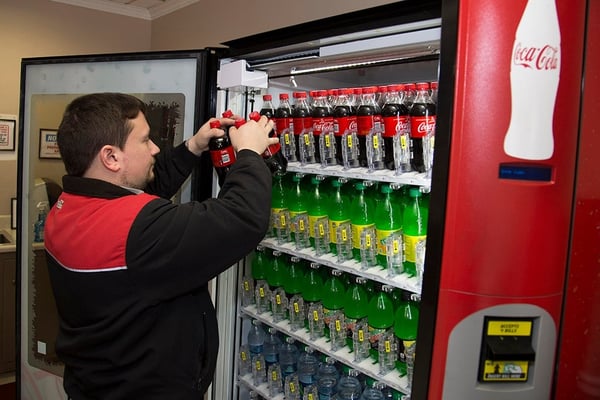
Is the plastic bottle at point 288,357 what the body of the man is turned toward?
yes

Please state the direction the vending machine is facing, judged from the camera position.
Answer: facing the viewer and to the left of the viewer

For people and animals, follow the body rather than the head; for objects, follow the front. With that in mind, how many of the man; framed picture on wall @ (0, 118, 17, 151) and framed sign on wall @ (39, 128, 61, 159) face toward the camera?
2

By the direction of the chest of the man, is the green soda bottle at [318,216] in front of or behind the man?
in front

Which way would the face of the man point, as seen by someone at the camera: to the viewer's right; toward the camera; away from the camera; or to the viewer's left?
to the viewer's right

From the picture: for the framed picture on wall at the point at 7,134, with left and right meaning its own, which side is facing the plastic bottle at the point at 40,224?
front

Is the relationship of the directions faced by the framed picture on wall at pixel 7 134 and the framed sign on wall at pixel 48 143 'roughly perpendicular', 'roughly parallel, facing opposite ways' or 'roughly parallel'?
roughly parallel

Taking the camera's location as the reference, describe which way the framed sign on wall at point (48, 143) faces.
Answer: facing the viewer

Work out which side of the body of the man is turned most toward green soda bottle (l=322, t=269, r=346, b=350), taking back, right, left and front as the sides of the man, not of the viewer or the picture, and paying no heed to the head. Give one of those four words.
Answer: front

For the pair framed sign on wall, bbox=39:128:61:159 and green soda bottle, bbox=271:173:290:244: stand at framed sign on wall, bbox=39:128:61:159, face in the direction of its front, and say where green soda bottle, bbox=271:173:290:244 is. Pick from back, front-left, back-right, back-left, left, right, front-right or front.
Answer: front-left

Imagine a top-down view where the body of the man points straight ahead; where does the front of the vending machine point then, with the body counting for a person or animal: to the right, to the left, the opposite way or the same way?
the opposite way

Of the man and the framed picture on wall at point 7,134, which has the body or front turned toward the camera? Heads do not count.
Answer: the framed picture on wall

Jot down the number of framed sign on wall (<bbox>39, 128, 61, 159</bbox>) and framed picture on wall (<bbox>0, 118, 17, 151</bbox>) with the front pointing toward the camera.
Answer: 2

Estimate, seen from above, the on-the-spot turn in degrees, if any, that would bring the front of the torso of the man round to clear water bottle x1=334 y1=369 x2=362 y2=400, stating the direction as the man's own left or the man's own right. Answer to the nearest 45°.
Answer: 0° — they already face it

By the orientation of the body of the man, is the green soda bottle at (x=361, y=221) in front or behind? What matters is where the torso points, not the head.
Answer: in front

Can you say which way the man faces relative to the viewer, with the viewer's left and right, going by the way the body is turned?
facing away from the viewer and to the right of the viewer

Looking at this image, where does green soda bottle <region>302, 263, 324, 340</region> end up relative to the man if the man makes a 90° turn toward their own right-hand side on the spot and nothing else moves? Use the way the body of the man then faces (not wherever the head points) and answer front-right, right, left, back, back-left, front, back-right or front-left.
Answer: left

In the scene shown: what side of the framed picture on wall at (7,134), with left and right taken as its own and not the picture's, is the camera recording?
front

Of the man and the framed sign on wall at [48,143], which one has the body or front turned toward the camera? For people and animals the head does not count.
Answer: the framed sign on wall
